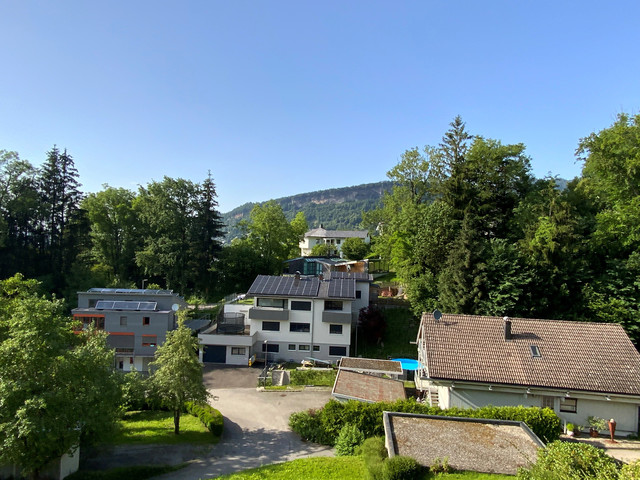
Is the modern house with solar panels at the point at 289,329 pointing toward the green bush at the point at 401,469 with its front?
yes

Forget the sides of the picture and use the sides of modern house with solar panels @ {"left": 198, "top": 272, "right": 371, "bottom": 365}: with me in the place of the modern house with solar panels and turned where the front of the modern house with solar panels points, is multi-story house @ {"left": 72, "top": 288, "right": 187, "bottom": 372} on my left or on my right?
on my right

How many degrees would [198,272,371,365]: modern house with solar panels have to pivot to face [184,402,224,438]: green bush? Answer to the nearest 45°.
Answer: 0° — it already faces it

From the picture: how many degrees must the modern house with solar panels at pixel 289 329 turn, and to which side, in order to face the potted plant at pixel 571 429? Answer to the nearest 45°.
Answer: approximately 45° to its left

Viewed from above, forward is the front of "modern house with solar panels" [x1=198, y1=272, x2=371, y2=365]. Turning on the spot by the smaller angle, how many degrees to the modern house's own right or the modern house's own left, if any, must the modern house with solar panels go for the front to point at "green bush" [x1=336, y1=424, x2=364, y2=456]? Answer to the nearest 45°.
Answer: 0° — it already faces it

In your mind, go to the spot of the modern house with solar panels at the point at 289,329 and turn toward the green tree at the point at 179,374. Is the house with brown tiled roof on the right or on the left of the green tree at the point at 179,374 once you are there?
left

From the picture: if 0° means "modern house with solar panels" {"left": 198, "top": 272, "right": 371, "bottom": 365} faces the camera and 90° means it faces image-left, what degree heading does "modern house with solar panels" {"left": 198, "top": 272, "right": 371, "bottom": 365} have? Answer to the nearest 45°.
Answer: approximately 0°
